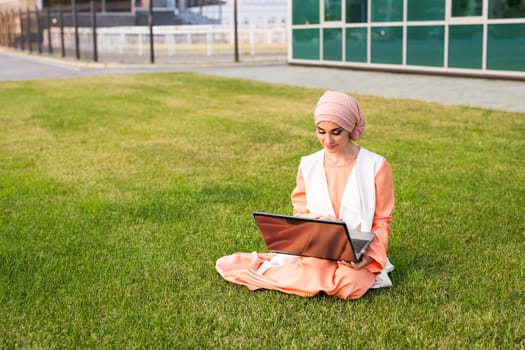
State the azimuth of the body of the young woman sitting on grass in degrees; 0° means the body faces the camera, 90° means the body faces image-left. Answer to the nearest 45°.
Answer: approximately 45°

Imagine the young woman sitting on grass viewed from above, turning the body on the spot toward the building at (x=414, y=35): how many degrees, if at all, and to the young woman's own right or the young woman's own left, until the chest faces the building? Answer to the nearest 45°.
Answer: approximately 135° to the young woman's own right

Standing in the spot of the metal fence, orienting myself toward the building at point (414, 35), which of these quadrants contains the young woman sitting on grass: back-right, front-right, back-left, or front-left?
front-right

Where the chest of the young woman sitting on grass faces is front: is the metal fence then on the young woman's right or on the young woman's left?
on the young woman's right

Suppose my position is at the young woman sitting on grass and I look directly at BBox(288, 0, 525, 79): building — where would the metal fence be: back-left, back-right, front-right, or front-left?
front-left

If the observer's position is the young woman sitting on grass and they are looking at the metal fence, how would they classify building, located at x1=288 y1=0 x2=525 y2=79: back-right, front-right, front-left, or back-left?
front-right

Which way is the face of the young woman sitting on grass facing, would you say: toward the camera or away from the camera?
toward the camera
